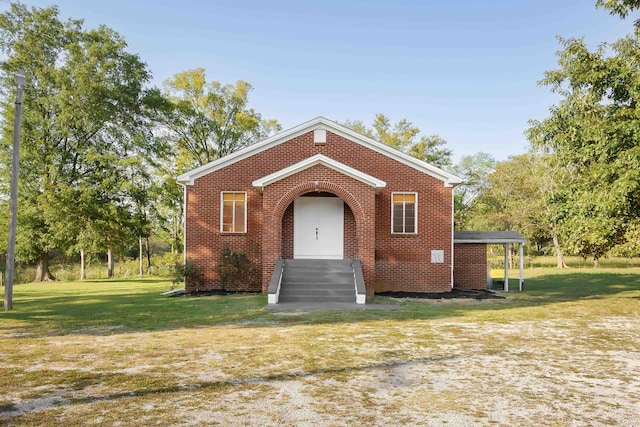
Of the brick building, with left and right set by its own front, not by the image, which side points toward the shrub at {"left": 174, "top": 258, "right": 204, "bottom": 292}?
right

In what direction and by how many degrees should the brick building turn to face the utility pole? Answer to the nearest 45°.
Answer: approximately 45° to its right

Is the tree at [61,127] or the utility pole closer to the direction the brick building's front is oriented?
the utility pole

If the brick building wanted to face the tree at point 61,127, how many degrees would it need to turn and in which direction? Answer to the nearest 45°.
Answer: approximately 135° to its right

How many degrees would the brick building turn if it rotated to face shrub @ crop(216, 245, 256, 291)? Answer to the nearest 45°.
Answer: approximately 90° to its right

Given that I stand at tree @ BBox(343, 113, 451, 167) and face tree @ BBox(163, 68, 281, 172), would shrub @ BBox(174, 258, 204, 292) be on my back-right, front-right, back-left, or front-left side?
front-left

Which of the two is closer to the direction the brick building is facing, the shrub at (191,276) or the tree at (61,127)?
the shrub

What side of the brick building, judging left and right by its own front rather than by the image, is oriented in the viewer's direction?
front

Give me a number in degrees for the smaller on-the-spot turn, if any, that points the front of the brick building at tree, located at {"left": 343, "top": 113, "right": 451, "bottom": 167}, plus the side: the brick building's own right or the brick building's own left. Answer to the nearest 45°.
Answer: approximately 180°

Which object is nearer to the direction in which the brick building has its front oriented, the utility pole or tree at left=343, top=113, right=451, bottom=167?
the utility pole

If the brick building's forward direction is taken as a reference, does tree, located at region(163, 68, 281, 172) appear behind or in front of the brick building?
behind

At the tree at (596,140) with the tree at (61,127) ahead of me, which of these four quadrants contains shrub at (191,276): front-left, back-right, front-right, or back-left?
front-left
